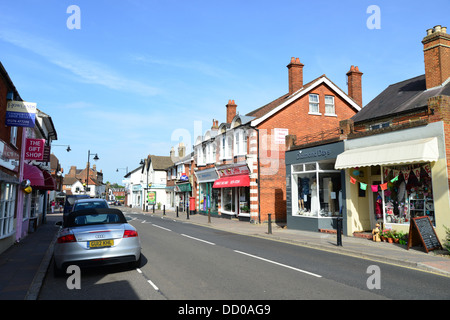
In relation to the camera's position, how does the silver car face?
facing away from the viewer

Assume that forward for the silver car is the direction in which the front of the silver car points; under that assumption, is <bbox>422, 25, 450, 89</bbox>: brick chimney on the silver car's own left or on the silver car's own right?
on the silver car's own right

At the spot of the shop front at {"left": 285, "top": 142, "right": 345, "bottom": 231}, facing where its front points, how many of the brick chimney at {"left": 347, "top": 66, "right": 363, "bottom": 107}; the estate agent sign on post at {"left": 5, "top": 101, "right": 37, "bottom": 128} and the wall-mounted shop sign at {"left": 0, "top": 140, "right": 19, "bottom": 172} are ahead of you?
2

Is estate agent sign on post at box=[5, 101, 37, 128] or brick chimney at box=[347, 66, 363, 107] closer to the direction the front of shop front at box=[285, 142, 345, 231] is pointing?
the estate agent sign on post

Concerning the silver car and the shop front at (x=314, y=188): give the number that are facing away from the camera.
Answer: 1

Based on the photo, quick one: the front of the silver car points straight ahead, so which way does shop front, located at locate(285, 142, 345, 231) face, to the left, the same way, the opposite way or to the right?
to the left

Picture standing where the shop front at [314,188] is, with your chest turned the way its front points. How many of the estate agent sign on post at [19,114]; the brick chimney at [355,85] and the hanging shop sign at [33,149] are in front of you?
2

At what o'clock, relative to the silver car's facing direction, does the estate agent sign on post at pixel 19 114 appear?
The estate agent sign on post is roughly at 11 o'clock from the silver car.

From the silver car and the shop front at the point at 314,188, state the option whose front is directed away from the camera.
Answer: the silver car

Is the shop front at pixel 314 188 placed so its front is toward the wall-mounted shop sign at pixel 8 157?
yes

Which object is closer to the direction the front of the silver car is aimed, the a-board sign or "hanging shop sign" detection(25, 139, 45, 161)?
the hanging shop sign

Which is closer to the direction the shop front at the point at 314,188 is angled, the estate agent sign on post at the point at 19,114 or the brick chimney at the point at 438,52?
the estate agent sign on post

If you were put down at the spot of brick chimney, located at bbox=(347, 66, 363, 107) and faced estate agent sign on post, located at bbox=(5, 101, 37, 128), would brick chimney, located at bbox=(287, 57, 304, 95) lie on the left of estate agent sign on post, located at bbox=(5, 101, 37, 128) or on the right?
right

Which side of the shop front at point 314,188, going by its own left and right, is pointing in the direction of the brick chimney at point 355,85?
back
